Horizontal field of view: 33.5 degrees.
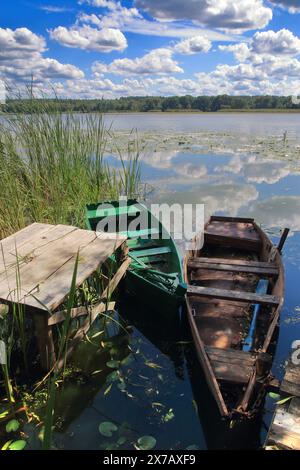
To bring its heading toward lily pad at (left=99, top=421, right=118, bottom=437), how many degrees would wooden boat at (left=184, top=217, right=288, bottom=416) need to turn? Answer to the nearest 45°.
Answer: approximately 45° to its right

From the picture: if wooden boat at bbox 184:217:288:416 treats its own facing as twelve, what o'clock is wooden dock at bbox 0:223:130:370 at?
The wooden dock is roughly at 2 o'clock from the wooden boat.

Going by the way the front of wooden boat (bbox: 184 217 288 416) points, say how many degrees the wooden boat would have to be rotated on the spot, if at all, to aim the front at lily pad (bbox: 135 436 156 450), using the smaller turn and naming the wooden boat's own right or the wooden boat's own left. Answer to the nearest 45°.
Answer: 0° — it already faces it

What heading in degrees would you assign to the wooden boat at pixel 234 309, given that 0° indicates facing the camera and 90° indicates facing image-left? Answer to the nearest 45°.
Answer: approximately 0°

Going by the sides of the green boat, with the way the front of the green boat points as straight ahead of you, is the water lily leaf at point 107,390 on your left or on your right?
on your right

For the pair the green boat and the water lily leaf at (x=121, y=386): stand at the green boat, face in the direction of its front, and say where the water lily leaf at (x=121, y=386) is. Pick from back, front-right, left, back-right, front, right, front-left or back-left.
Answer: front-right
